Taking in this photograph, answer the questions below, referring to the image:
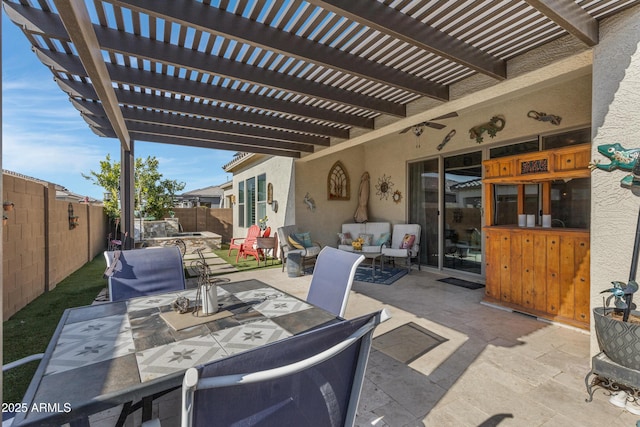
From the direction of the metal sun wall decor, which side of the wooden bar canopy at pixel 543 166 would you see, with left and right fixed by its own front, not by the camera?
right

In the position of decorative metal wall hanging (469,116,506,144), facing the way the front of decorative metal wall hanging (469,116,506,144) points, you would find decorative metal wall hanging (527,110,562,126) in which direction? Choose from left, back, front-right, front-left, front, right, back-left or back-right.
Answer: left

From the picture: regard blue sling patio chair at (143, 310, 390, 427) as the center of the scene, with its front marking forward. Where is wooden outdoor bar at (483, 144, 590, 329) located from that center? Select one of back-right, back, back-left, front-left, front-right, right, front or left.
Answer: right

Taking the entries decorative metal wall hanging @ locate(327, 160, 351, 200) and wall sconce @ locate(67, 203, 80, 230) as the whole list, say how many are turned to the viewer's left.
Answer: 0

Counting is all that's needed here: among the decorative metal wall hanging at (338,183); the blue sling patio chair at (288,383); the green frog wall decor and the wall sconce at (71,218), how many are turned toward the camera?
1

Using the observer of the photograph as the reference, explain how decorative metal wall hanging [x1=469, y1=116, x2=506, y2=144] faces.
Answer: facing the viewer and to the left of the viewer

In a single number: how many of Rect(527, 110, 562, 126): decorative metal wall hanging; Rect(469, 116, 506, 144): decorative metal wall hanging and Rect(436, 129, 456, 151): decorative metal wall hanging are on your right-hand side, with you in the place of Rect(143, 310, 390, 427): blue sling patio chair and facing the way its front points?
3

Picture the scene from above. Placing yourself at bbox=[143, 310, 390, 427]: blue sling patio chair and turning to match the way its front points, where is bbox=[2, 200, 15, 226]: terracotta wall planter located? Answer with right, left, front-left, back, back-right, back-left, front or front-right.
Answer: front

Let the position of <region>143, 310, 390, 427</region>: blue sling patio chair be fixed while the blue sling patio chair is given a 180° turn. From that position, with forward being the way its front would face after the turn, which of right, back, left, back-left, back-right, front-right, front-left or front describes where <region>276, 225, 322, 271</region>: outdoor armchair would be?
back-left

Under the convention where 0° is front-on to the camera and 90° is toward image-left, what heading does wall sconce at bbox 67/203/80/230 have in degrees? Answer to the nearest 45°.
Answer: approximately 270°

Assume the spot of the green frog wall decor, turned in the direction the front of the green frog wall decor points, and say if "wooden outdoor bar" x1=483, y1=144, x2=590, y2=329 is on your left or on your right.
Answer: on your right

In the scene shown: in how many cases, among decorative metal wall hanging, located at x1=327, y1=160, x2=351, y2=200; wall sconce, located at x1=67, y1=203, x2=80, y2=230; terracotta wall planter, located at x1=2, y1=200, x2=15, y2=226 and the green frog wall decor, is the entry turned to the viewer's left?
1

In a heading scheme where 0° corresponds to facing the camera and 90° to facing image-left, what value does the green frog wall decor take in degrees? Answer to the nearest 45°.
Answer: approximately 90°

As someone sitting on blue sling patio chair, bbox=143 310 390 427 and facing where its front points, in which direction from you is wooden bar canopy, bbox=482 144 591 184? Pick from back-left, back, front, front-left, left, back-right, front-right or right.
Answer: right

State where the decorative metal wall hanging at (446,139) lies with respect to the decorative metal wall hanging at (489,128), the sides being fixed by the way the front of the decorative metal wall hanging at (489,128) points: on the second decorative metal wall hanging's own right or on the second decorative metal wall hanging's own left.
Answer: on the second decorative metal wall hanging's own right

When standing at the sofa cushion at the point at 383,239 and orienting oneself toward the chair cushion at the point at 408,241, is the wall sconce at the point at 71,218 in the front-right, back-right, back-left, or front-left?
back-right

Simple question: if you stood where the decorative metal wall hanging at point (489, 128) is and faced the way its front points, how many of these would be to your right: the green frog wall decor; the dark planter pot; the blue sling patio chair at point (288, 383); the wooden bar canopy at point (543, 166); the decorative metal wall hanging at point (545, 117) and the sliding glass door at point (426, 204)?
1

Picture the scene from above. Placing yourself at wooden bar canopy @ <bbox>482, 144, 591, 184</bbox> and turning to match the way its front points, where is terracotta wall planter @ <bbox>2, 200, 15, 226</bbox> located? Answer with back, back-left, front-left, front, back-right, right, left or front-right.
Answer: front

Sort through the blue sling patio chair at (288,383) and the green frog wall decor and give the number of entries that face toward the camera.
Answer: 0

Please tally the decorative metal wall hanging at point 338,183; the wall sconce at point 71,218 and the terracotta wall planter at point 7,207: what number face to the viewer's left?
0

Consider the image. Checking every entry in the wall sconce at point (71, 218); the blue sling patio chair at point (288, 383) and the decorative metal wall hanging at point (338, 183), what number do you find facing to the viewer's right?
1

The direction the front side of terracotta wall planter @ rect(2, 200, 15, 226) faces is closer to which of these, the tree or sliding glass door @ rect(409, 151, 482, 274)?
the sliding glass door
